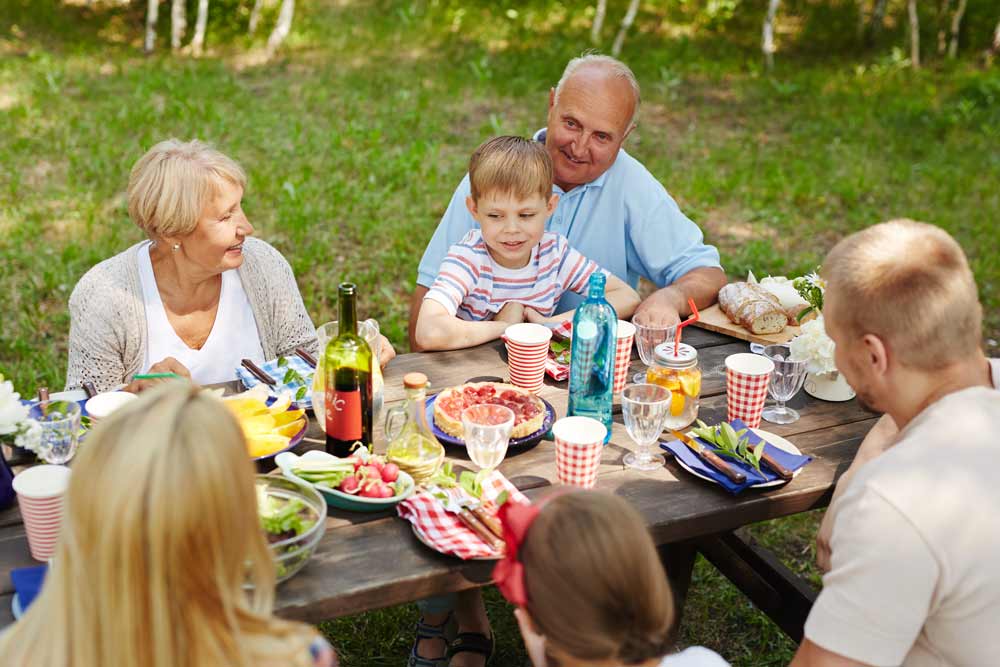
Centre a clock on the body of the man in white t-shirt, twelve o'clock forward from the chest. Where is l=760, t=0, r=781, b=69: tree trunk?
The tree trunk is roughly at 1 o'clock from the man in white t-shirt.

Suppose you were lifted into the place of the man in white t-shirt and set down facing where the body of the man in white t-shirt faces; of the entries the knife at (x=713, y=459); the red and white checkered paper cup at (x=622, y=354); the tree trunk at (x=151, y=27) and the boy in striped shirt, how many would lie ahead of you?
4

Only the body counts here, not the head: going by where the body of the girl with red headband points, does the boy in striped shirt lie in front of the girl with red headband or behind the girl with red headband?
in front

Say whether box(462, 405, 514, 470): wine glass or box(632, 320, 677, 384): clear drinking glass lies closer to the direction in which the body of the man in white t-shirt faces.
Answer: the clear drinking glass

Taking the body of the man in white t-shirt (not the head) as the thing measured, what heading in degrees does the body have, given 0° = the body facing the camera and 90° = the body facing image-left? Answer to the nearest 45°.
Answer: approximately 135°

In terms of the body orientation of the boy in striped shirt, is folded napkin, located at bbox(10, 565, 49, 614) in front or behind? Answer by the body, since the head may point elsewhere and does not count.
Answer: in front

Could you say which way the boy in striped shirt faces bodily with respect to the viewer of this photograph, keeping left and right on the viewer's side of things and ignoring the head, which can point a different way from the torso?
facing the viewer

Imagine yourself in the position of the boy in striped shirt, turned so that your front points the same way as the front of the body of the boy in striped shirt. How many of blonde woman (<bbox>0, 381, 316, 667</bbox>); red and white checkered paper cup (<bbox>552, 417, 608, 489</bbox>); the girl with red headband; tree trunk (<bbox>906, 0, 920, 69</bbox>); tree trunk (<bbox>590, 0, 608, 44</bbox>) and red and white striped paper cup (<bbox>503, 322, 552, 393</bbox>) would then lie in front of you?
4

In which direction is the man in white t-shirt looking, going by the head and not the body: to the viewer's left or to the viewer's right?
to the viewer's left

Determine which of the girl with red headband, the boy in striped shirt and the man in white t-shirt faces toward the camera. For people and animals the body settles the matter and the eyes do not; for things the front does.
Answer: the boy in striped shirt

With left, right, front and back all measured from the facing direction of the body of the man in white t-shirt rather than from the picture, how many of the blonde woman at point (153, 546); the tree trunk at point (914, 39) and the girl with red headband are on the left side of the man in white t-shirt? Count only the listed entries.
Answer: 2

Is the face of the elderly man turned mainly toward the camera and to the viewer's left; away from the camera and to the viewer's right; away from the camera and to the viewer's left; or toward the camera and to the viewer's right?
toward the camera and to the viewer's left

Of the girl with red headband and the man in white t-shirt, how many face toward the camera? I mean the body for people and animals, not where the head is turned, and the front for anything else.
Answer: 0

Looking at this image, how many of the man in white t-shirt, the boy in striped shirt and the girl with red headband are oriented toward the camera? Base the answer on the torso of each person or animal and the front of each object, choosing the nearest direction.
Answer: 1

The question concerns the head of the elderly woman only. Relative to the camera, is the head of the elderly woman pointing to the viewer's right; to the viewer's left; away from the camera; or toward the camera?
to the viewer's right

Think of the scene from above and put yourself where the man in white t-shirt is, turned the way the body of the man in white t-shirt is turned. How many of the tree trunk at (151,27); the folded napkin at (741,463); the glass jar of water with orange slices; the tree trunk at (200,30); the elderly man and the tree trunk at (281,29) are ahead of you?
6

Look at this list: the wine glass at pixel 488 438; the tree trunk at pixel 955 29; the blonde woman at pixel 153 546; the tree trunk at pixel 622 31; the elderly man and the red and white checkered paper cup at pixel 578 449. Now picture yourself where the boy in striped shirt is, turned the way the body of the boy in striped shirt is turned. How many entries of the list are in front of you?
3

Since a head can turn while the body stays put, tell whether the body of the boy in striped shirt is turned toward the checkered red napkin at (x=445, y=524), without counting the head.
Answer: yes

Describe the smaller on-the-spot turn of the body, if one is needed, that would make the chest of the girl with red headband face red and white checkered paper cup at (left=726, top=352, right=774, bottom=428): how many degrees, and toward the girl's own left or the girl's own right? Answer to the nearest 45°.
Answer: approximately 45° to the girl's own right
